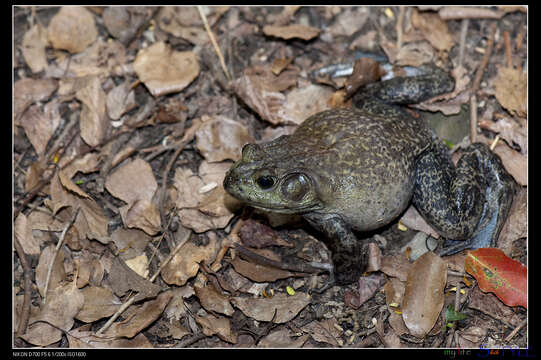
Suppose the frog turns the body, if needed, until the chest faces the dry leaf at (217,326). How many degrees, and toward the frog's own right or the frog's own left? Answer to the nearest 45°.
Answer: approximately 45° to the frog's own left

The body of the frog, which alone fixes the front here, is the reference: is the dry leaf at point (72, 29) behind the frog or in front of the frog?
in front

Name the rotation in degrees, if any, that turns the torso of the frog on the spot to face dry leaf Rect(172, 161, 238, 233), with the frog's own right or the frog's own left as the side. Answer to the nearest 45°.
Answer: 0° — it already faces it

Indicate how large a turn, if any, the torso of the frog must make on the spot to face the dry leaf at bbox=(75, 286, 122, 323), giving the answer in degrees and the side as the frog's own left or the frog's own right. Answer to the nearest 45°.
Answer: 0° — it already faces it

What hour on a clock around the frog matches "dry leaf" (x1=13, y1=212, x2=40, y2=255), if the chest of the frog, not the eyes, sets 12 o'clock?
The dry leaf is roughly at 12 o'clock from the frog.

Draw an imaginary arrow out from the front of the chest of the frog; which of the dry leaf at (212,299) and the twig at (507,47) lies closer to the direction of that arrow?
the dry leaf

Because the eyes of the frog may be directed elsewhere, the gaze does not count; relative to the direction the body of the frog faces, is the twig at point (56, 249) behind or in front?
in front

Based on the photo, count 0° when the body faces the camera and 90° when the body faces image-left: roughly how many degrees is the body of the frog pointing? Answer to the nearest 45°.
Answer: approximately 90°

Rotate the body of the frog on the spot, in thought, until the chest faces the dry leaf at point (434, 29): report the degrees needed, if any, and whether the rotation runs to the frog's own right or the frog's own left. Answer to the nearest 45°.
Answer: approximately 90° to the frog's own right
